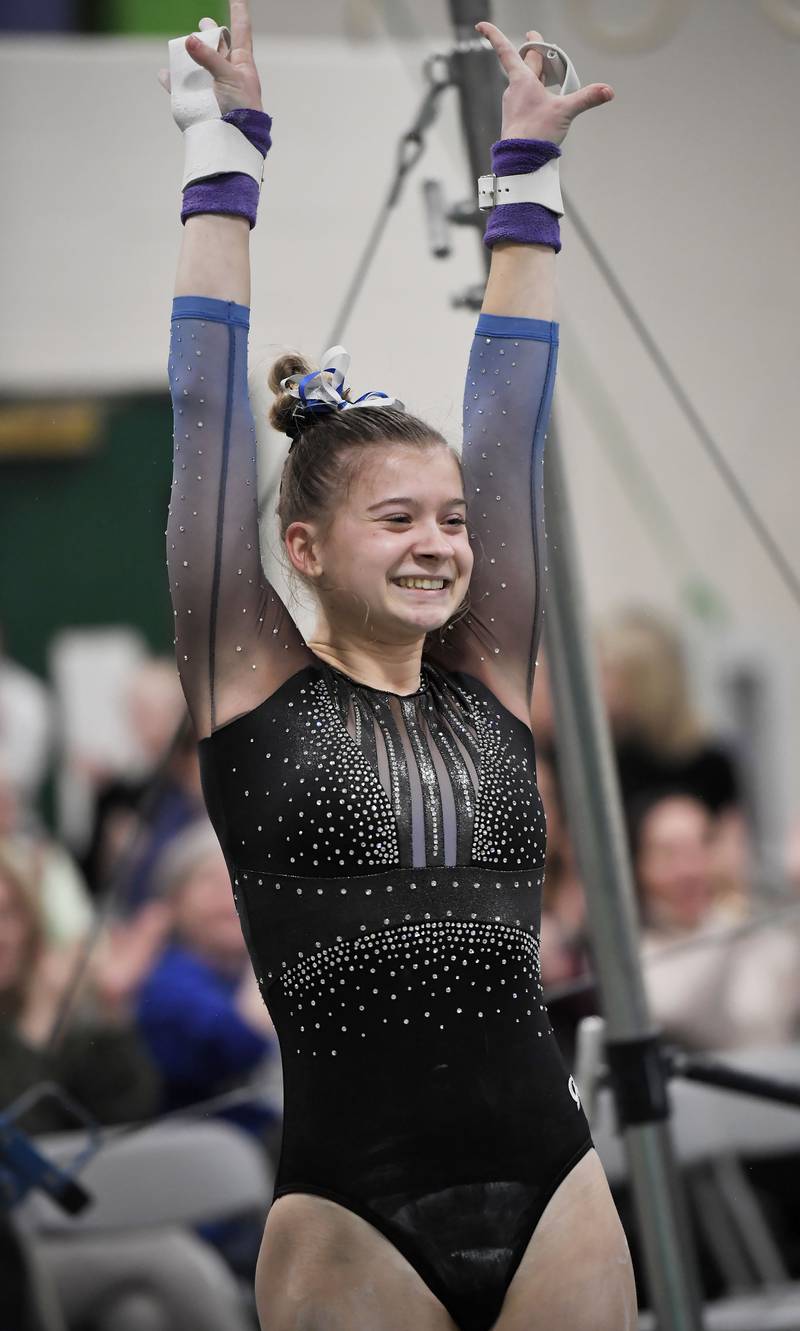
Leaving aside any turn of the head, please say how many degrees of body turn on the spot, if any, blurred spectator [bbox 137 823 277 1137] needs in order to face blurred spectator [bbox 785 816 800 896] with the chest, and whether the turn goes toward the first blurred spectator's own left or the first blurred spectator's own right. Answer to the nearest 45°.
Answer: approximately 90° to the first blurred spectator's own left

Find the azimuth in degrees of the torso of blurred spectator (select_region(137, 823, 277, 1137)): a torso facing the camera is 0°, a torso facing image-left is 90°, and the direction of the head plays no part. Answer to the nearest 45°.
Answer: approximately 315°

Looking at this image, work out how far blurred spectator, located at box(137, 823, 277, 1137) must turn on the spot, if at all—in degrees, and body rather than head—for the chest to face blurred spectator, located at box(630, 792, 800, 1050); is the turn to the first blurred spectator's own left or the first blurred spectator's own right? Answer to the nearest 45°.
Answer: approximately 45° to the first blurred spectator's own left

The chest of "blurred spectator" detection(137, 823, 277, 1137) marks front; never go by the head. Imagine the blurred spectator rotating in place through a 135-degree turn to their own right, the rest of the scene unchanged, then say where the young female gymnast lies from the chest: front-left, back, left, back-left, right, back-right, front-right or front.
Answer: left
